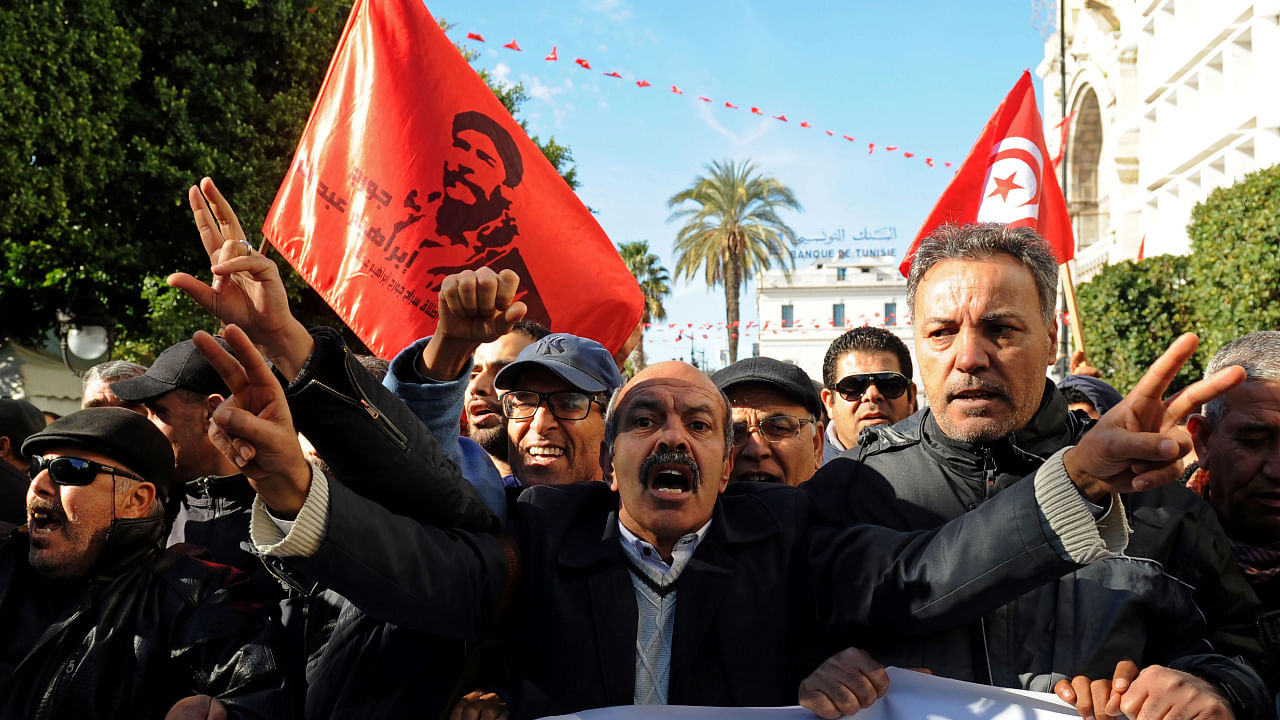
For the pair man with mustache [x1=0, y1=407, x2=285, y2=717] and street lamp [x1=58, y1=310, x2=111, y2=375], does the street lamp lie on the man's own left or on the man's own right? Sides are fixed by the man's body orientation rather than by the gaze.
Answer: on the man's own right

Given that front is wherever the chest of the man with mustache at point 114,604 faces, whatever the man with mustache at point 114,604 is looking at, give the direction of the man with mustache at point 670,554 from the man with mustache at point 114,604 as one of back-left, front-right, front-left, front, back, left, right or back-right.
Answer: left

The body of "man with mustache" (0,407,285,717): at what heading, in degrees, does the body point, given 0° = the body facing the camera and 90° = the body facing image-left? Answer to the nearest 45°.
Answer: approximately 45°

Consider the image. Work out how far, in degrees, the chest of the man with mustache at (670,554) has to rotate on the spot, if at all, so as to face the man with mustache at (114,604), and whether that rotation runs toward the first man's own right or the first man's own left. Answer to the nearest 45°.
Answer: approximately 90° to the first man's own right

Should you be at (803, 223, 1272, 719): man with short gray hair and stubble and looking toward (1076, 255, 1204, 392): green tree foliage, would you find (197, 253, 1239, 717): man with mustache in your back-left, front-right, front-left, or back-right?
back-left

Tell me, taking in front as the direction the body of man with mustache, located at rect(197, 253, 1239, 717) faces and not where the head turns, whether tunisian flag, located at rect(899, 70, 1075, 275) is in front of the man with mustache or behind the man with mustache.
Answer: behind

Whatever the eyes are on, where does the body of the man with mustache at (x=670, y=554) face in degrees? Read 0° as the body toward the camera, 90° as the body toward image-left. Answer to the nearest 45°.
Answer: approximately 0°
